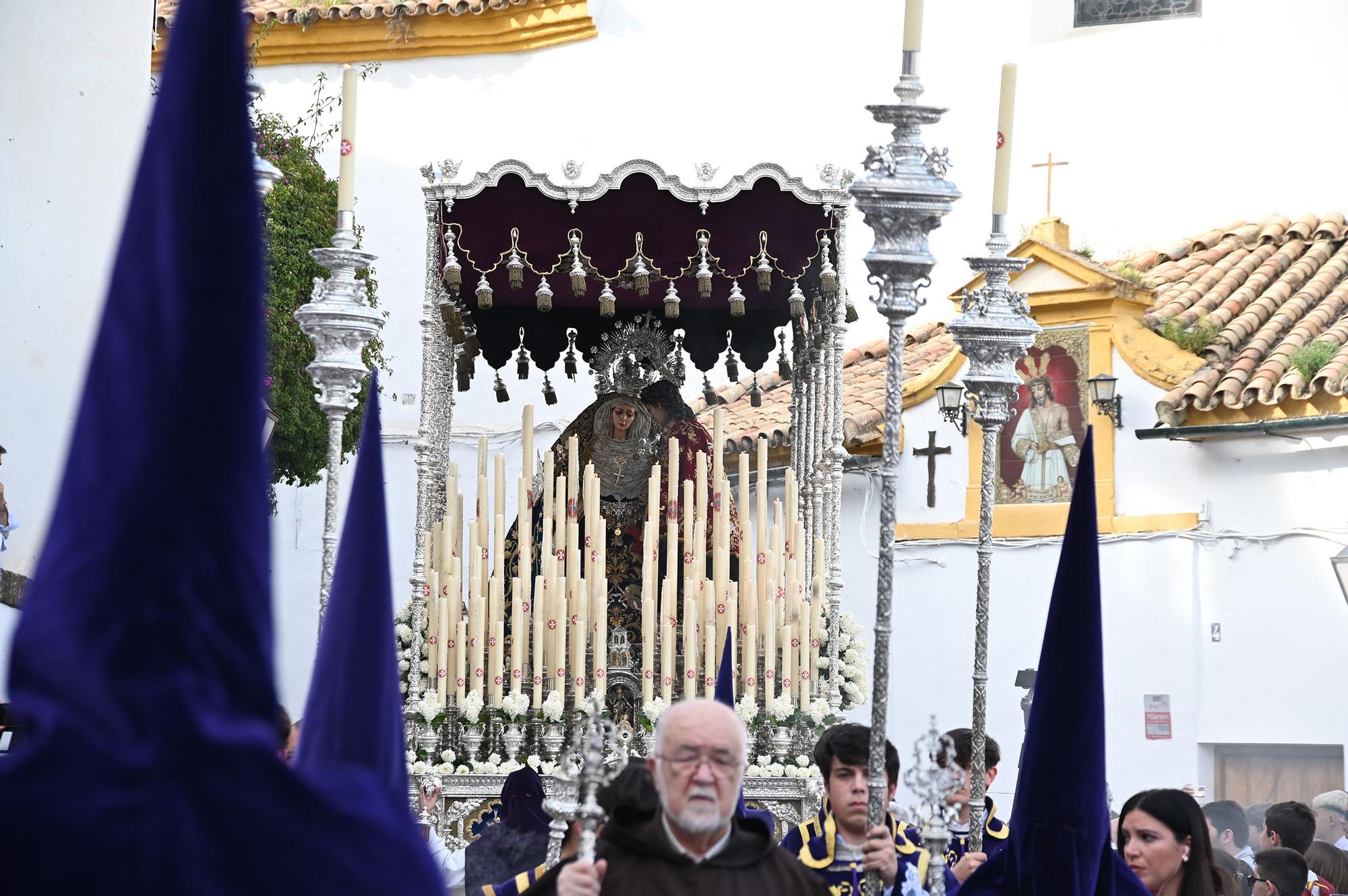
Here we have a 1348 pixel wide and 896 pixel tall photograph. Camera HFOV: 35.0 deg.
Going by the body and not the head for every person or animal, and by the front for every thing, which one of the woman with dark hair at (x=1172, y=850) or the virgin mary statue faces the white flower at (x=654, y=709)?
the virgin mary statue

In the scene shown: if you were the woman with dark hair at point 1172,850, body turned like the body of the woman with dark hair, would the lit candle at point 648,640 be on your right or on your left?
on your right

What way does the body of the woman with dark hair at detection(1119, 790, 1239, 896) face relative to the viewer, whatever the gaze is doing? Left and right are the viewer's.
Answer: facing the viewer and to the left of the viewer

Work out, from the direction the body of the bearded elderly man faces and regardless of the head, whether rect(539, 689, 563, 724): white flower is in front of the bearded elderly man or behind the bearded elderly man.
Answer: behind

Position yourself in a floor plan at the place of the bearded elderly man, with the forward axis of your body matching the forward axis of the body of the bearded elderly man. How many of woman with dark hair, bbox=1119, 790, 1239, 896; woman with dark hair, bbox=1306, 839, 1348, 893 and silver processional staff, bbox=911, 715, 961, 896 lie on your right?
0

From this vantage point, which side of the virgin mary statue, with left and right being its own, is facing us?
front

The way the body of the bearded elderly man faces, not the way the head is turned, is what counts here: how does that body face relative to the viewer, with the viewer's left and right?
facing the viewer

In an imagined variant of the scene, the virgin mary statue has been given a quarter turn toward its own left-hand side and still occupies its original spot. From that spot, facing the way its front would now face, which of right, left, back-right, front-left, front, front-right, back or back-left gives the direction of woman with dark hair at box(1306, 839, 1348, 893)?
front-right

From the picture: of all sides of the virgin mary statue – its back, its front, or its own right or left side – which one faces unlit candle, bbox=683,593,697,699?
front

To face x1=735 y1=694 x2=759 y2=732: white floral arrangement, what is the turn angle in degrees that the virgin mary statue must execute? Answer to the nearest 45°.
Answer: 0° — it already faces it

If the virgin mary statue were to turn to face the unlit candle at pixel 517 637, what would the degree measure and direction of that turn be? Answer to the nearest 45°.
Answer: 0° — it already faces it

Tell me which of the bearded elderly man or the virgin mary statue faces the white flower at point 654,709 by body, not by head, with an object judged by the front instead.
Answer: the virgin mary statue

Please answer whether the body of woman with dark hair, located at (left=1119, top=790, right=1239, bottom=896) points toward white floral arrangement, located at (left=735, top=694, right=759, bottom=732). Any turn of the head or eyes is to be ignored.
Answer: no

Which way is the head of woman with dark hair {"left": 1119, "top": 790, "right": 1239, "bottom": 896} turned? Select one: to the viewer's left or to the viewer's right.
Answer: to the viewer's left

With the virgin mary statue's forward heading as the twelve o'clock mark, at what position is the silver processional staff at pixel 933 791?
The silver processional staff is roughly at 12 o'clock from the virgin mary statue.

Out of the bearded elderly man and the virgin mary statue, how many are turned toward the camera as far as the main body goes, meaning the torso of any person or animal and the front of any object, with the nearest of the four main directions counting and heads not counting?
2

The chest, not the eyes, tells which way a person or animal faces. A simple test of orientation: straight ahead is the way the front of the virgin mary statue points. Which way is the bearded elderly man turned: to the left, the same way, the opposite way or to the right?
the same way

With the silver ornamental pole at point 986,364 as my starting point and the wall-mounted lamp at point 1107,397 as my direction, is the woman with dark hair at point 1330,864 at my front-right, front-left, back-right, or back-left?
front-right

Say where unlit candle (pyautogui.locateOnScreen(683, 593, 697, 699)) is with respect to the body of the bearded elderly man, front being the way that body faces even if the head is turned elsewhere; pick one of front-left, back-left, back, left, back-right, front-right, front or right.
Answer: back

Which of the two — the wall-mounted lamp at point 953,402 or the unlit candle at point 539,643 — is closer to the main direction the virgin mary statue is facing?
the unlit candle

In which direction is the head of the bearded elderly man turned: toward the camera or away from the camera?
toward the camera

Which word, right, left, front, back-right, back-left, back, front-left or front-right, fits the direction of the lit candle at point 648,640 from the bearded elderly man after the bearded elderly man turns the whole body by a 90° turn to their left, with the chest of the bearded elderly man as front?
left
